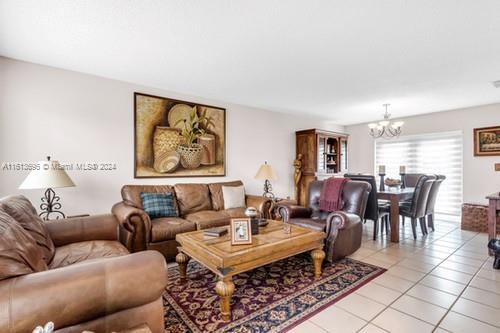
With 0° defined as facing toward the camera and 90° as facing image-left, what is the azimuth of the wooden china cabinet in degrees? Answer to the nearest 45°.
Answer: approximately 315°

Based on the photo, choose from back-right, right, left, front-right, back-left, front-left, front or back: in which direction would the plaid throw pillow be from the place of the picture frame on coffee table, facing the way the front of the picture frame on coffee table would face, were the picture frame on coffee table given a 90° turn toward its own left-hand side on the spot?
back-left

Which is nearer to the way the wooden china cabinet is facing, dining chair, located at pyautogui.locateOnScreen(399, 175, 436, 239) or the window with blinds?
the dining chair

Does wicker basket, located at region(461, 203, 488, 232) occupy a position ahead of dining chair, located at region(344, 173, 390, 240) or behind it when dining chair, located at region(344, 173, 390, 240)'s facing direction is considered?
ahead

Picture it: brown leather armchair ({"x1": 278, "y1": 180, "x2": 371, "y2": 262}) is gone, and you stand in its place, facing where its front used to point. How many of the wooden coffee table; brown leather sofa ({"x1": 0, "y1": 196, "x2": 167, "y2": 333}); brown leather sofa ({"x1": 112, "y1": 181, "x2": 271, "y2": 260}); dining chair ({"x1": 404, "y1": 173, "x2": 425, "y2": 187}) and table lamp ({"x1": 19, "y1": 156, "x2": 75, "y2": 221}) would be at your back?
1

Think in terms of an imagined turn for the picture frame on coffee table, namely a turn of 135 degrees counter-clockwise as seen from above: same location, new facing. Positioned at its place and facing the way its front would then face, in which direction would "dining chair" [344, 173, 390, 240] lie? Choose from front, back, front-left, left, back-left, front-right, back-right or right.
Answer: front

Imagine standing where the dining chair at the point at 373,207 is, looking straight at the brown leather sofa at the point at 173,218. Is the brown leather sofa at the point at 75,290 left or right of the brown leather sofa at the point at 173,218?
left

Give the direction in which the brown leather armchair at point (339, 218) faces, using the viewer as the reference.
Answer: facing the viewer and to the left of the viewer

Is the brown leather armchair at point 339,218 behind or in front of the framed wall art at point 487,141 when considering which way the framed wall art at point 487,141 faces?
in front

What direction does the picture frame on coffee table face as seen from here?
toward the camera

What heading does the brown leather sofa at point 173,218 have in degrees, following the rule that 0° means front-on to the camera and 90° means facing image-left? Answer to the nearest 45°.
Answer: approximately 315°

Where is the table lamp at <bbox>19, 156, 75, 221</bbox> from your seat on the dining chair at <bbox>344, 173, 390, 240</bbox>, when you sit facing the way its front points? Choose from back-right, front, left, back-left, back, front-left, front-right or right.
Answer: back

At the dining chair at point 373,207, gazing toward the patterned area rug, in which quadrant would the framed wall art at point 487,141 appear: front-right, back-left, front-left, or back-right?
back-left

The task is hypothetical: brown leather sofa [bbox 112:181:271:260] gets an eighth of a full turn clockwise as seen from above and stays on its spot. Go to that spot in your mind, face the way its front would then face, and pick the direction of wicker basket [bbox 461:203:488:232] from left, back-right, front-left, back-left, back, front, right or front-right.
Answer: left

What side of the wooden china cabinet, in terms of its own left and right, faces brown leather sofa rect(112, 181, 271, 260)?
right

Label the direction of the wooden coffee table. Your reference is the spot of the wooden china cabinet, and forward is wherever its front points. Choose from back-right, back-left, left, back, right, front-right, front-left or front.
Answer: front-right
